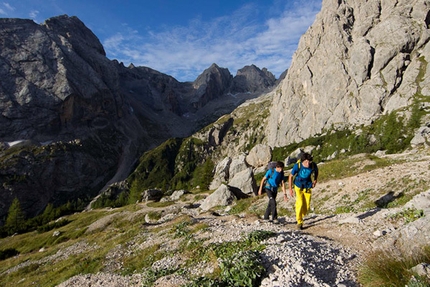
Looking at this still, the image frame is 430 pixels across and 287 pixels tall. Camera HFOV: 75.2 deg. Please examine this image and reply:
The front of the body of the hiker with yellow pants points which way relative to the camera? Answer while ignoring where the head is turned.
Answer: toward the camera
